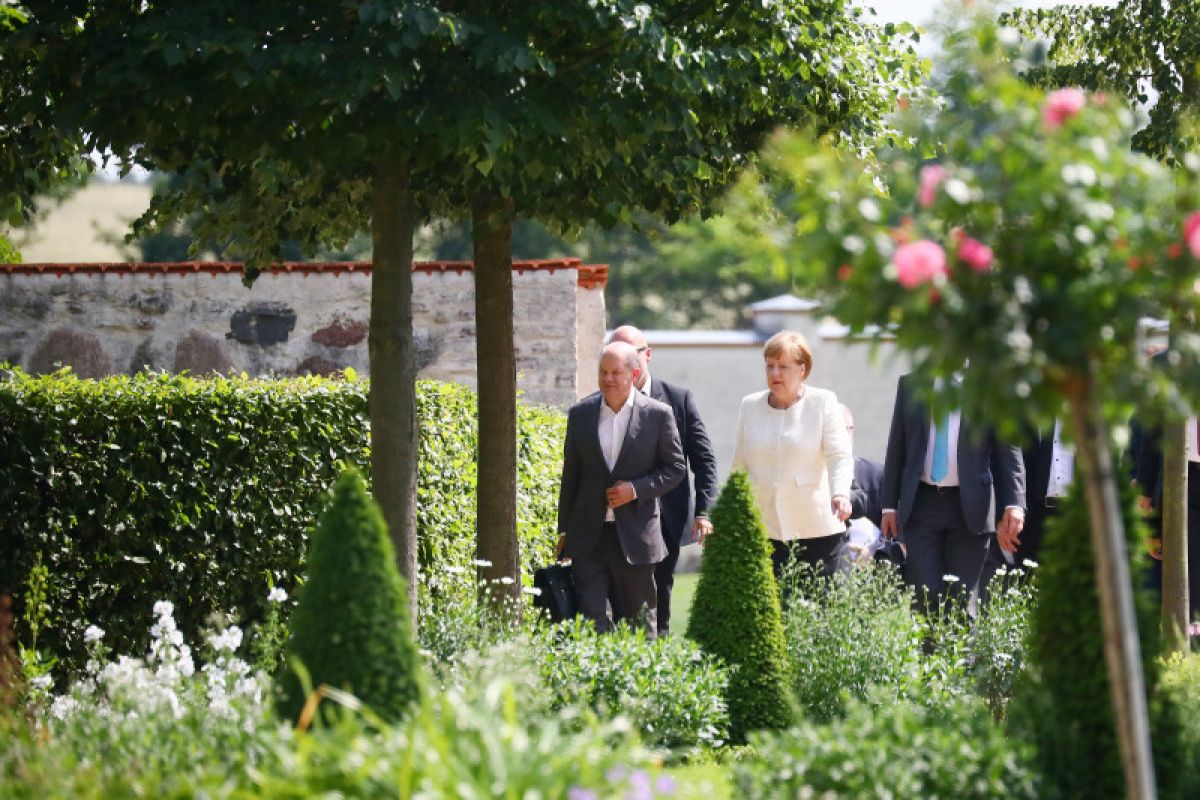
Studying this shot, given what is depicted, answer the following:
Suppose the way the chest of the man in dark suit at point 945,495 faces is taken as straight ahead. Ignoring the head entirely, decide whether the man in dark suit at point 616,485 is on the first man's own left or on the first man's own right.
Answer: on the first man's own right

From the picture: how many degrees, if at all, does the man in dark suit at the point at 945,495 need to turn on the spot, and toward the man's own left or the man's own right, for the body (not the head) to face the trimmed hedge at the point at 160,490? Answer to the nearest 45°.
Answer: approximately 45° to the man's own right

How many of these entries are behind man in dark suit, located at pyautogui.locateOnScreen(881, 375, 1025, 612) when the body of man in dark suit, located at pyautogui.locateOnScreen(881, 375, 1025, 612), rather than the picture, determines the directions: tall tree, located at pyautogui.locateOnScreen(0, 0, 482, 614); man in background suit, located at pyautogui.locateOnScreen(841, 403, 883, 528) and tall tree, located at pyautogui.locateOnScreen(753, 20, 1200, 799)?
1

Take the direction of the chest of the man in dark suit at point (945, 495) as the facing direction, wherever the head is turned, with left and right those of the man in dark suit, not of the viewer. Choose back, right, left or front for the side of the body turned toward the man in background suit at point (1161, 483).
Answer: left

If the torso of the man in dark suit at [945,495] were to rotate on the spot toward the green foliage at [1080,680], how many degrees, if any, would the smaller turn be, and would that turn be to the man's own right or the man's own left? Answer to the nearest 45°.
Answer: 0° — they already face it

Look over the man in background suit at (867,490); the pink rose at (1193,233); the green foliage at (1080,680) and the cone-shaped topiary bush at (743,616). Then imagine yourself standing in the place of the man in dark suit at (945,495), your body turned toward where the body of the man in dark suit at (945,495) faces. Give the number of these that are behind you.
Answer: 1

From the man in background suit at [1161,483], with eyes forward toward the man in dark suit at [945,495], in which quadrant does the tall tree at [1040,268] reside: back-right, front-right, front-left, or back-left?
front-left

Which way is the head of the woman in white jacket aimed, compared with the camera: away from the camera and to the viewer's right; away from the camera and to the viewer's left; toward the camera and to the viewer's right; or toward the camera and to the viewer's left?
toward the camera and to the viewer's left

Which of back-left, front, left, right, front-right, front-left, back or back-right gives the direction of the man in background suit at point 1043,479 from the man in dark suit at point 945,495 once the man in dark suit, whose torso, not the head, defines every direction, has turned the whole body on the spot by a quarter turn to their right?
back-right

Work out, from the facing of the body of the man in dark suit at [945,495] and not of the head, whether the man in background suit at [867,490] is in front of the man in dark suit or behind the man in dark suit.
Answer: behind

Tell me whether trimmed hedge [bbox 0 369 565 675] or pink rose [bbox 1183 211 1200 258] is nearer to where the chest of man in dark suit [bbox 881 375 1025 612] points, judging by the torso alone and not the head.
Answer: the pink rose

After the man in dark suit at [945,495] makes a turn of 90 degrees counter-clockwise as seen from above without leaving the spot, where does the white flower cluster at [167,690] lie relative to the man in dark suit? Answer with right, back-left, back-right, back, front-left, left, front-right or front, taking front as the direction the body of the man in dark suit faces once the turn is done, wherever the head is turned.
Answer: back-right

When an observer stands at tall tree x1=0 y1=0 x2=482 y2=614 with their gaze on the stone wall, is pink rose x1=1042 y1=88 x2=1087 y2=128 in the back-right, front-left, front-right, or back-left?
back-right

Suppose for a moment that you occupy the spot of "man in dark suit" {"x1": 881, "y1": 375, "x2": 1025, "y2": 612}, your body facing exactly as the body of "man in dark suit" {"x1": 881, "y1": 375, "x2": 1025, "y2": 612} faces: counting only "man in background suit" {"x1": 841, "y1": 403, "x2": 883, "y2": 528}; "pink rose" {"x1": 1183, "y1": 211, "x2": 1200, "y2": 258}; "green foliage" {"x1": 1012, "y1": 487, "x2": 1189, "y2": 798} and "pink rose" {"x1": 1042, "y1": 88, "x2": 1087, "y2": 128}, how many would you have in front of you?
3

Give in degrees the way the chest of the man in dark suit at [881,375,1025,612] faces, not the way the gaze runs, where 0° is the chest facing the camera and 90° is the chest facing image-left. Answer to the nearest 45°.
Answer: approximately 0°

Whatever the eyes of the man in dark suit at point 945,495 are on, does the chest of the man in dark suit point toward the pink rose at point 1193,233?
yes

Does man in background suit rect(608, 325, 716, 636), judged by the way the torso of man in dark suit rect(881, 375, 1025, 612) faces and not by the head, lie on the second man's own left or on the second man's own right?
on the second man's own right

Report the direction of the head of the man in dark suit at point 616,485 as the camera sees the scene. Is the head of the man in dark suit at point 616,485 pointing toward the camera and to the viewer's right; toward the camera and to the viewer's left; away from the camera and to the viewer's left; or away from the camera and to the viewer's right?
toward the camera and to the viewer's left

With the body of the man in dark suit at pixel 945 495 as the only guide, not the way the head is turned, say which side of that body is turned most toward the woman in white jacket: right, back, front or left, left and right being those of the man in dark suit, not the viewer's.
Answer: right
